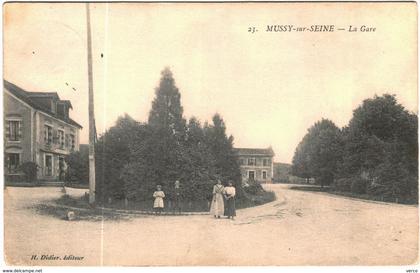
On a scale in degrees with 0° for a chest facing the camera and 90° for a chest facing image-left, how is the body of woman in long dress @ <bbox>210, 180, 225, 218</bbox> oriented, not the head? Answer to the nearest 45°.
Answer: approximately 0°

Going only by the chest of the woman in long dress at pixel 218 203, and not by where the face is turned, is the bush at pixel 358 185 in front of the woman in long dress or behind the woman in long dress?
behind
